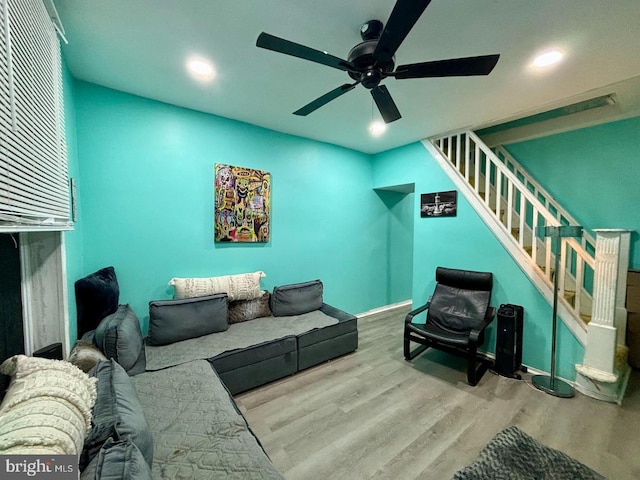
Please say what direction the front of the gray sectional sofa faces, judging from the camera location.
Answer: facing the viewer and to the right of the viewer

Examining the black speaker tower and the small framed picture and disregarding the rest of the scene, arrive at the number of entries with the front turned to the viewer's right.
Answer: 0

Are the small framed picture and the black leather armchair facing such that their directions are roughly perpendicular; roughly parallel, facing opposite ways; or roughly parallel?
roughly parallel

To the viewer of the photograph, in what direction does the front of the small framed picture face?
facing the viewer and to the left of the viewer

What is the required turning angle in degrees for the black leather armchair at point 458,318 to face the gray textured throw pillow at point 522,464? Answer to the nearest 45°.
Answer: approximately 45° to its left

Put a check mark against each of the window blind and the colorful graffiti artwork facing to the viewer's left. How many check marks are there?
0
